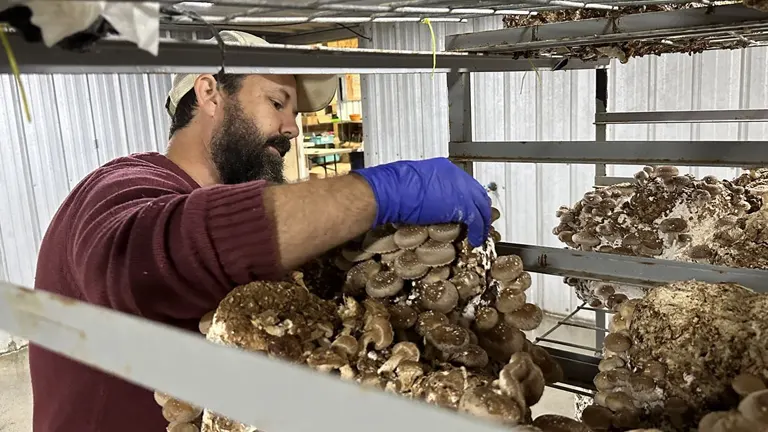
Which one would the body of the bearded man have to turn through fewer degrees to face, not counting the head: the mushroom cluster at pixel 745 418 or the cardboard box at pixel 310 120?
the mushroom cluster

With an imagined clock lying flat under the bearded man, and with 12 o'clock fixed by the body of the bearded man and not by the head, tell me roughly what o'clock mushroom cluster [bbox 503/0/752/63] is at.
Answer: The mushroom cluster is roughly at 11 o'clock from the bearded man.

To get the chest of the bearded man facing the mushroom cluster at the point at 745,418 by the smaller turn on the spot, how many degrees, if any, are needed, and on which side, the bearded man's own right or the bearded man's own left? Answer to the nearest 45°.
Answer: approximately 45° to the bearded man's own right

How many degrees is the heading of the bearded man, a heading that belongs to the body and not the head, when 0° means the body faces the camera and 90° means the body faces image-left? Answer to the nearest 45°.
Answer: approximately 270°

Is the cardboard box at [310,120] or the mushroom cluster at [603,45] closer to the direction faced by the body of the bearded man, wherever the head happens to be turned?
the mushroom cluster

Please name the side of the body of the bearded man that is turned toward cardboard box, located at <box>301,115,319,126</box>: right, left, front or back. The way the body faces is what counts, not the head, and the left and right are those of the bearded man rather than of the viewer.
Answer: left
